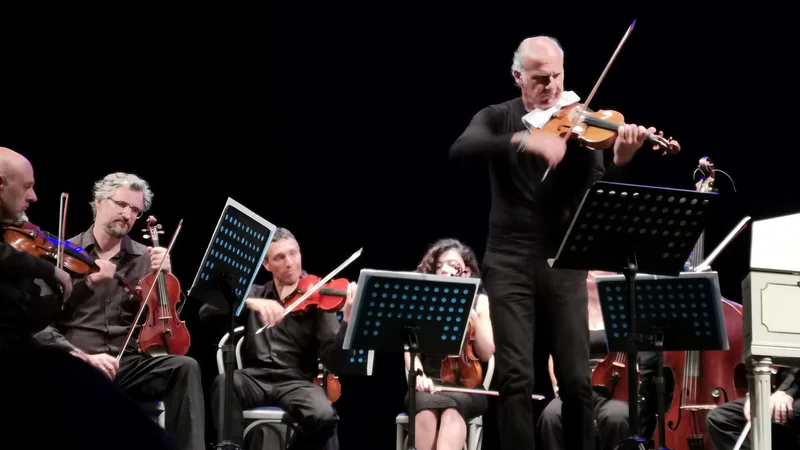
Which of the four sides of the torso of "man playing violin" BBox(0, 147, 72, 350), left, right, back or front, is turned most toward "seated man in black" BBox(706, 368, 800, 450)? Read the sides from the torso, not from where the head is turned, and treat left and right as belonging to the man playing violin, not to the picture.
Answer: front

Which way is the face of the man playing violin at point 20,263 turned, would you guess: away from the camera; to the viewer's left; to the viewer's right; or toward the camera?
to the viewer's right

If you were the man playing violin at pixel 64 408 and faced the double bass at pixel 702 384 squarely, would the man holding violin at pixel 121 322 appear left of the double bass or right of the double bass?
left

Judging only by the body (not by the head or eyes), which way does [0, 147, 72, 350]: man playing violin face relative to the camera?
to the viewer's right

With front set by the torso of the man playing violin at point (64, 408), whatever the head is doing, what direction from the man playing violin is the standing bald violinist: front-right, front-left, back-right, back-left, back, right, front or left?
front-left

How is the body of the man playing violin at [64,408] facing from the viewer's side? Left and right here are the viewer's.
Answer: facing to the right of the viewer

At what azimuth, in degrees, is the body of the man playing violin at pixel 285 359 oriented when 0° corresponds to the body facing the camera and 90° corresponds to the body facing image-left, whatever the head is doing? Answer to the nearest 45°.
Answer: approximately 315°

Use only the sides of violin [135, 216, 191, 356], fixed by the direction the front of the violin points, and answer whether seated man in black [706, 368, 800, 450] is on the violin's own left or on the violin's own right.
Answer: on the violin's own left

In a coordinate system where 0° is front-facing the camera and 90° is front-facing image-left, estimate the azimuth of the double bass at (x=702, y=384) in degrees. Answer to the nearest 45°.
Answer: approximately 45°

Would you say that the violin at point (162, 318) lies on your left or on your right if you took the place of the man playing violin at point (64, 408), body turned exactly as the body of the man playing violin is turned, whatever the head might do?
on your left

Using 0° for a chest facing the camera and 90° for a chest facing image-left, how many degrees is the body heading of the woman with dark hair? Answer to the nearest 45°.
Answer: approximately 0°
